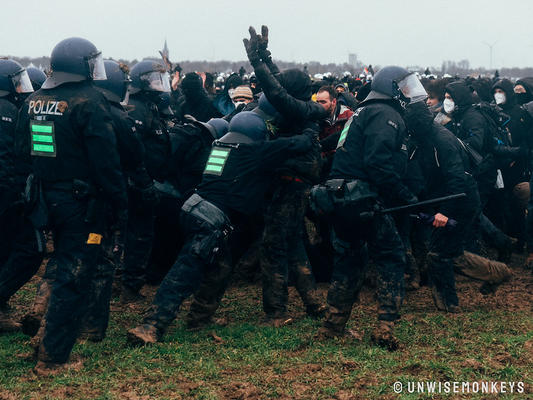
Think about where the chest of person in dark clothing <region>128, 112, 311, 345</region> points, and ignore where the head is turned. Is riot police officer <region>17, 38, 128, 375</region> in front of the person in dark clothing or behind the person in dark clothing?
behind

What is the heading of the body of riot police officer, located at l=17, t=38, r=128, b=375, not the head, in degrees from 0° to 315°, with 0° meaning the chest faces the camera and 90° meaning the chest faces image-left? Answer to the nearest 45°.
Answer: approximately 225°

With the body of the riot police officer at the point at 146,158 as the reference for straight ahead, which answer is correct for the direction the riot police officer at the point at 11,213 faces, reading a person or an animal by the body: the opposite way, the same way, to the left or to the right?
the same way

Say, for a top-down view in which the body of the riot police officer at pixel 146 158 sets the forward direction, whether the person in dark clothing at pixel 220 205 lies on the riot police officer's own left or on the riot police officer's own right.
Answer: on the riot police officer's own right

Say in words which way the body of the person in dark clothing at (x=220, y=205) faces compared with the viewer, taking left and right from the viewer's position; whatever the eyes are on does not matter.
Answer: facing away from the viewer and to the right of the viewer

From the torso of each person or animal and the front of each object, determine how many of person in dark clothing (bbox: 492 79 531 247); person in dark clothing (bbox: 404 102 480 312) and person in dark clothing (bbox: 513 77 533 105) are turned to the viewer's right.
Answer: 0

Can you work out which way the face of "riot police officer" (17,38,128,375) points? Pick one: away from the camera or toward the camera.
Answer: away from the camera

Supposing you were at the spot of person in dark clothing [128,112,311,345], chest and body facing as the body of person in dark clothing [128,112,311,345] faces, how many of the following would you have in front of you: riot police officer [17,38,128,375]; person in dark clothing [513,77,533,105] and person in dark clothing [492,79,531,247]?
2

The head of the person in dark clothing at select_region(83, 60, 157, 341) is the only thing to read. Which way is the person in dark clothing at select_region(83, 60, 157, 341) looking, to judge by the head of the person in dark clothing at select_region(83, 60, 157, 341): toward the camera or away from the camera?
away from the camera

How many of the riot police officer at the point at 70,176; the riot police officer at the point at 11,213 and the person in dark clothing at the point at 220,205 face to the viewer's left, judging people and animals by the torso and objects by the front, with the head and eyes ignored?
0

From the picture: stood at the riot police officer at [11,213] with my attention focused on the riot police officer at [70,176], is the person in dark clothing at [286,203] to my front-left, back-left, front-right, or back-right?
front-left

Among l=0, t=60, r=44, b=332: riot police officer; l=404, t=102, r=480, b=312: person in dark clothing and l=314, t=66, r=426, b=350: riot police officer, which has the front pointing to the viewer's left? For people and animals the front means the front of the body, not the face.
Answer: the person in dark clothing
